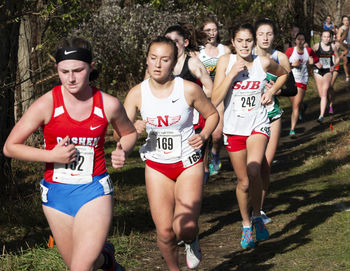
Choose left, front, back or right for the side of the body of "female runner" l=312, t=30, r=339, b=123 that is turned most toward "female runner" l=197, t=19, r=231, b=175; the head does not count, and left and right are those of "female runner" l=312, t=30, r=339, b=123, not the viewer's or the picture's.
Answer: front

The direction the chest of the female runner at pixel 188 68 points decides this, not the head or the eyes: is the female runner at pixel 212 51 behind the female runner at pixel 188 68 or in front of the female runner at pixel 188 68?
behind

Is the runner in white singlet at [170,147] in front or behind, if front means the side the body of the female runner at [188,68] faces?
in front

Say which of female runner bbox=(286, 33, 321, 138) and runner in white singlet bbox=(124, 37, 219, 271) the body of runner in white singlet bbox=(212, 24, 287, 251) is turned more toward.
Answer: the runner in white singlet

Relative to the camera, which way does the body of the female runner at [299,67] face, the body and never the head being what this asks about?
toward the camera

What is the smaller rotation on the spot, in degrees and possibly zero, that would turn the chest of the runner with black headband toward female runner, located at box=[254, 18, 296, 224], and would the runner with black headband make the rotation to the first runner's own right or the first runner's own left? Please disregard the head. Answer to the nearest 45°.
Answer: approximately 135° to the first runner's own left

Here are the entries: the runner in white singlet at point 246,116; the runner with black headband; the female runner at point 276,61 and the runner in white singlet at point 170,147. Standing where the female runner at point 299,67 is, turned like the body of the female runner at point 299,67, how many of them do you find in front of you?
4

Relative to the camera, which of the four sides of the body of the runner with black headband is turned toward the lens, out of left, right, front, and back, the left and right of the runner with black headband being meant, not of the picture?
front

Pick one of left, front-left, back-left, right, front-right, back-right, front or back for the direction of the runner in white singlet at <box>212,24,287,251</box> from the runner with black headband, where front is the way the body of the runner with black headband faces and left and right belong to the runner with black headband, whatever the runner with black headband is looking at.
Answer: back-left

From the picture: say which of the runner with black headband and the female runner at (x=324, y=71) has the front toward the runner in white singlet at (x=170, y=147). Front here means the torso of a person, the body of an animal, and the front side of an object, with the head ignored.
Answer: the female runner

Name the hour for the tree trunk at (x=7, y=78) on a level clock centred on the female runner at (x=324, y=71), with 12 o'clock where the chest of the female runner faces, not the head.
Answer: The tree trunk is roughly at 1 o'clock from the female runner.

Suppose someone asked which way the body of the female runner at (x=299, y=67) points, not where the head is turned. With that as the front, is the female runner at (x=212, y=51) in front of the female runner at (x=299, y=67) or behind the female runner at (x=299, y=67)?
in front
